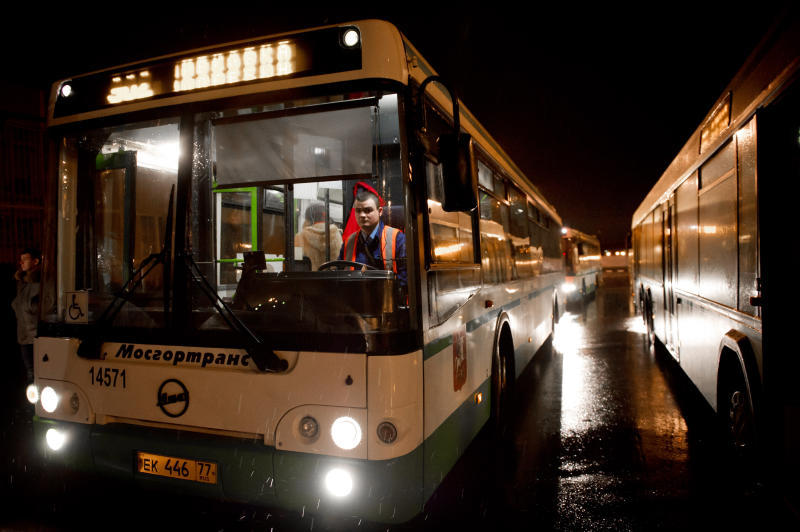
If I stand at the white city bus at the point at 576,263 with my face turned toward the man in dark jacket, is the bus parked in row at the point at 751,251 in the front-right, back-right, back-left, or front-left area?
front-left

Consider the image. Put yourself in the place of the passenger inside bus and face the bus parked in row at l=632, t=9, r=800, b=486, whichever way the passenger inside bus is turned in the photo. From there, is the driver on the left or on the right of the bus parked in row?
right

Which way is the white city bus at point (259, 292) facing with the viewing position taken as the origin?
facing the viewer and to the left of the viewer

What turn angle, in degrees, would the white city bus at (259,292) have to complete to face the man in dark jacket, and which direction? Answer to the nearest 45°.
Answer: approximately 90° to its right

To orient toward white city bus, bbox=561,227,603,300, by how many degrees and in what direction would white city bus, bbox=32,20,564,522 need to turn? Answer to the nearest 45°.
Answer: approximately 180°
